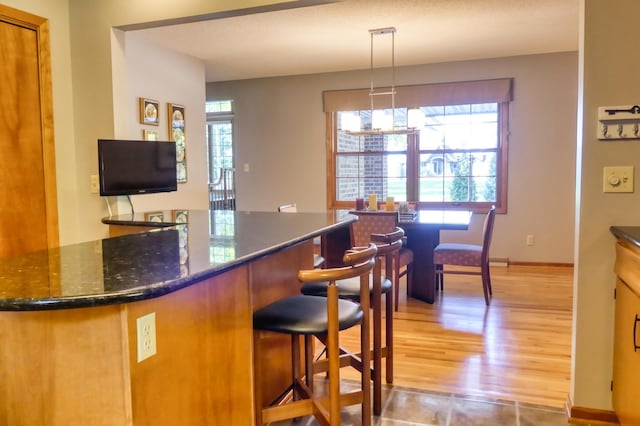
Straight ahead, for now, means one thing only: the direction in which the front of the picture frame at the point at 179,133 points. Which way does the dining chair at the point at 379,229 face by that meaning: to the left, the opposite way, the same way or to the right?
to the left

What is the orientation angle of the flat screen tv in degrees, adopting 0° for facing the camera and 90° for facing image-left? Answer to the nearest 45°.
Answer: approximately 315°

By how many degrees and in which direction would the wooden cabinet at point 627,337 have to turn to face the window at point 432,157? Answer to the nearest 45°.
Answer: approximately 90° to its right

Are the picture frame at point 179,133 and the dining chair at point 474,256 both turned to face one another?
yes

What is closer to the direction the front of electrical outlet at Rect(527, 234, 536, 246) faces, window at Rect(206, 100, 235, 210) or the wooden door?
the wooden door

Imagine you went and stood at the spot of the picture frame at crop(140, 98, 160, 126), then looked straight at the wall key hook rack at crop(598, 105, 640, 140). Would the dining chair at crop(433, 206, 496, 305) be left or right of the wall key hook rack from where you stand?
left

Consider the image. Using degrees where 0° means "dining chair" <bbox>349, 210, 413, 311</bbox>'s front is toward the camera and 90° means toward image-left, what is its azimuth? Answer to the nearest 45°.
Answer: approximately 225°

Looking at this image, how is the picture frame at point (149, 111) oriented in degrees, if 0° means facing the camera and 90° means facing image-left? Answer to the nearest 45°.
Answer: approximately 315°

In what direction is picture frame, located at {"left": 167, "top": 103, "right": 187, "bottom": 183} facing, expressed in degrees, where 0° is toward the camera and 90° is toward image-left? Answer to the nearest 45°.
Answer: approximately 315°

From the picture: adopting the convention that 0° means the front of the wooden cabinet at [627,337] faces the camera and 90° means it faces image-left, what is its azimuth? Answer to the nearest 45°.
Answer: approximately 45°

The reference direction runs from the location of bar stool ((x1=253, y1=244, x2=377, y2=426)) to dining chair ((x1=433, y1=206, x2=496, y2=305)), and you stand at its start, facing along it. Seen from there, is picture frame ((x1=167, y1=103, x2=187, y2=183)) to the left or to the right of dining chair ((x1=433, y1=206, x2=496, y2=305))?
left

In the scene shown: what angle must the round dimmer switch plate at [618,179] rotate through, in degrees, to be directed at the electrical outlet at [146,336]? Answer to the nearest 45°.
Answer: approximately 45° to its right

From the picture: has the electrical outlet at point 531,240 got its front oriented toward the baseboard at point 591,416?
yes
